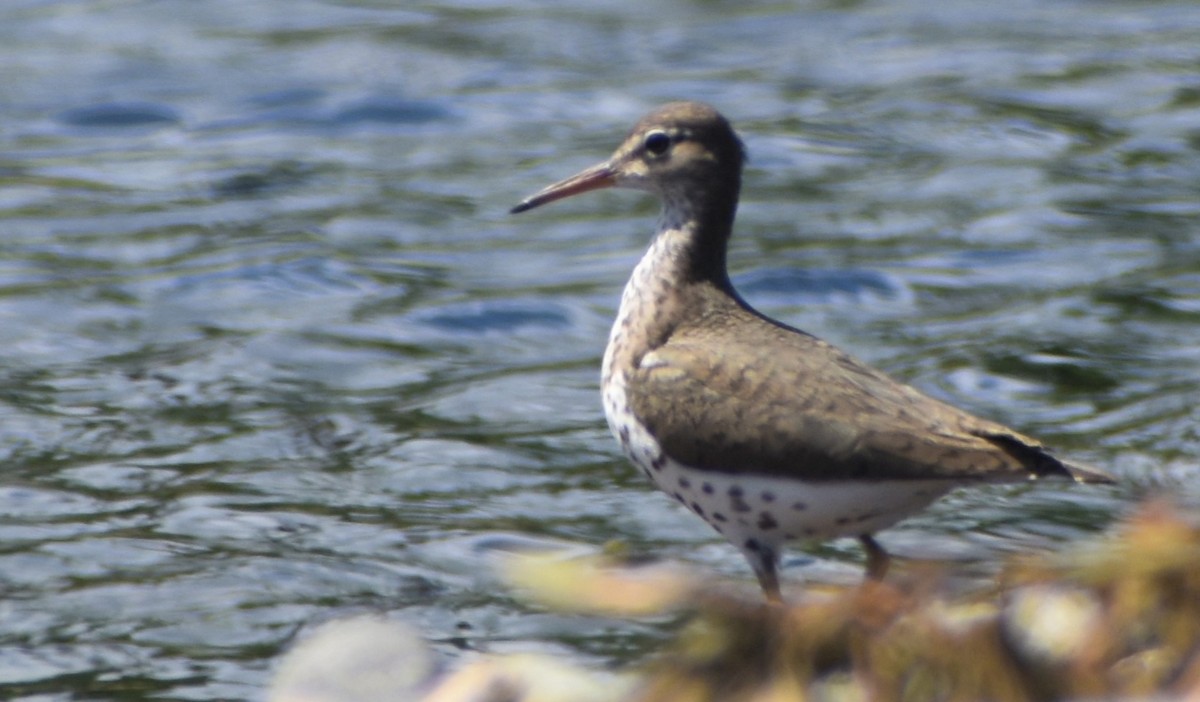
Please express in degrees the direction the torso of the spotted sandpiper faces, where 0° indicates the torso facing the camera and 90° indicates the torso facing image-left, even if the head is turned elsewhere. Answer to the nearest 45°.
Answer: approximately 90°
